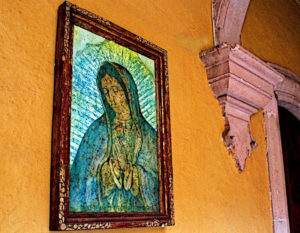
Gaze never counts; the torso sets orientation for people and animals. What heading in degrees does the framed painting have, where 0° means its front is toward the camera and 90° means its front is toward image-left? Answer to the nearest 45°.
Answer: approximately 315°
